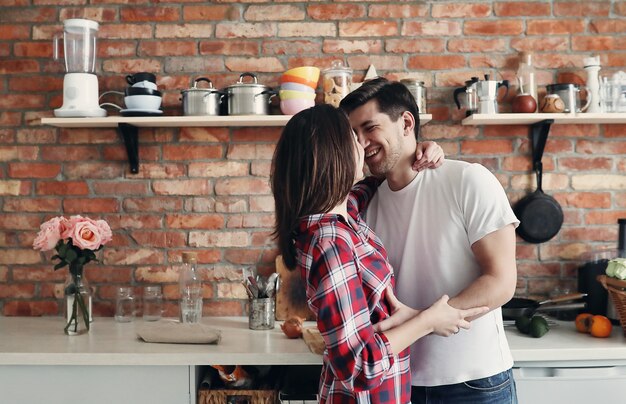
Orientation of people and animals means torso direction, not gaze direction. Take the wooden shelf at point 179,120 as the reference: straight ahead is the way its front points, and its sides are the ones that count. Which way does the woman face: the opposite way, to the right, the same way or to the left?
to the left

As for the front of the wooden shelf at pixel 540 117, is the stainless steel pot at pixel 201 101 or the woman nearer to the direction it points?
the woman

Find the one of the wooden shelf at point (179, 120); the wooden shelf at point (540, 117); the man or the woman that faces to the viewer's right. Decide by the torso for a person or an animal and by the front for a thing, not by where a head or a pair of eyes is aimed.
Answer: the woman

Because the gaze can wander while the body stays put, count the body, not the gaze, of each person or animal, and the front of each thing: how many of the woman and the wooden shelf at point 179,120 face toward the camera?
1

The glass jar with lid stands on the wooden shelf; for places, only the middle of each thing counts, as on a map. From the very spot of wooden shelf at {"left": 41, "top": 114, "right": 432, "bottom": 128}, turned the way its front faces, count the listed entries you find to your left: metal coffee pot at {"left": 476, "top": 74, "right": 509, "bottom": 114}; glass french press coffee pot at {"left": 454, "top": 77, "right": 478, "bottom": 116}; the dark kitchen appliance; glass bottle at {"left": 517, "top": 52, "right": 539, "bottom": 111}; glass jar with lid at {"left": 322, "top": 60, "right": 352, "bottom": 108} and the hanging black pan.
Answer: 6

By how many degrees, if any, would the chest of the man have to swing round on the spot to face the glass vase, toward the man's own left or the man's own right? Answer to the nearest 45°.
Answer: approximately 45° to the man's own right

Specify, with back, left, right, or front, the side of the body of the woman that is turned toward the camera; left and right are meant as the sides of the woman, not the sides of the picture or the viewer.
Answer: right

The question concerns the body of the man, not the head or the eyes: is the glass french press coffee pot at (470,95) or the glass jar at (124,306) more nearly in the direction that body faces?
the glass jar

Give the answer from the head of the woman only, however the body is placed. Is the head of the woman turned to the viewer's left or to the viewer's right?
to the viewer's right

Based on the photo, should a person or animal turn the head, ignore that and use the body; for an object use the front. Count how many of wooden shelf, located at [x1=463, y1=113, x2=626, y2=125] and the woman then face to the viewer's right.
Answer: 1

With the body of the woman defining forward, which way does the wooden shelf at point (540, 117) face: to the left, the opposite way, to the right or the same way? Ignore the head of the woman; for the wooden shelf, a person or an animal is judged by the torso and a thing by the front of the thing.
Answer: to the right

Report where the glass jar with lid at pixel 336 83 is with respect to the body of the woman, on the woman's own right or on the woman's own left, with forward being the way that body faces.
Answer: on the woman's own left

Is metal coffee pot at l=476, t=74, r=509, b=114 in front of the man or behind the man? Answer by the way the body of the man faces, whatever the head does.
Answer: behind

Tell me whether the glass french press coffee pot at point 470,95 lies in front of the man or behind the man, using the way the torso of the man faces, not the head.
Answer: behind
